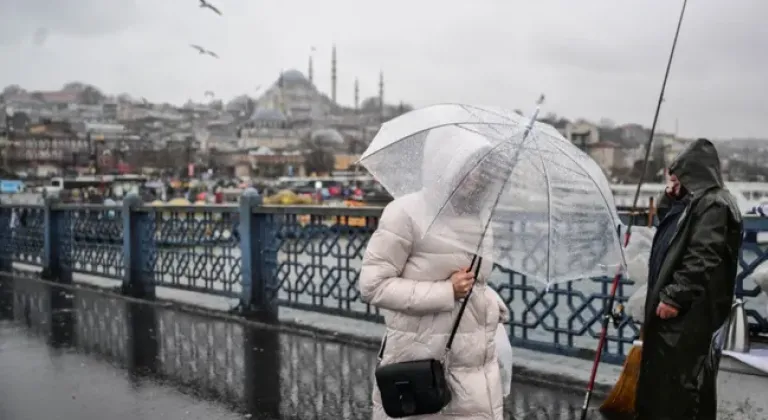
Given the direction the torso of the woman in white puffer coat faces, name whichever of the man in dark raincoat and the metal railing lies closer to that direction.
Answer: the man in dark raincoat

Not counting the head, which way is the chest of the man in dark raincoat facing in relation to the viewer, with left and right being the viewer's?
facing to the left of the viewer

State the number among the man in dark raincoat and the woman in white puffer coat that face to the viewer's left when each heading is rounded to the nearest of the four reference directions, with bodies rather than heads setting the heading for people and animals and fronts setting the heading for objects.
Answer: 1

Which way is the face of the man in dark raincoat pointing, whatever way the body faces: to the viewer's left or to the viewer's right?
to the viewer's left

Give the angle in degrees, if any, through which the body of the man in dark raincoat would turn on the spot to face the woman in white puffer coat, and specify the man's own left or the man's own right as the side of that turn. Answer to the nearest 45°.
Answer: approximately 45° to the man's own left
